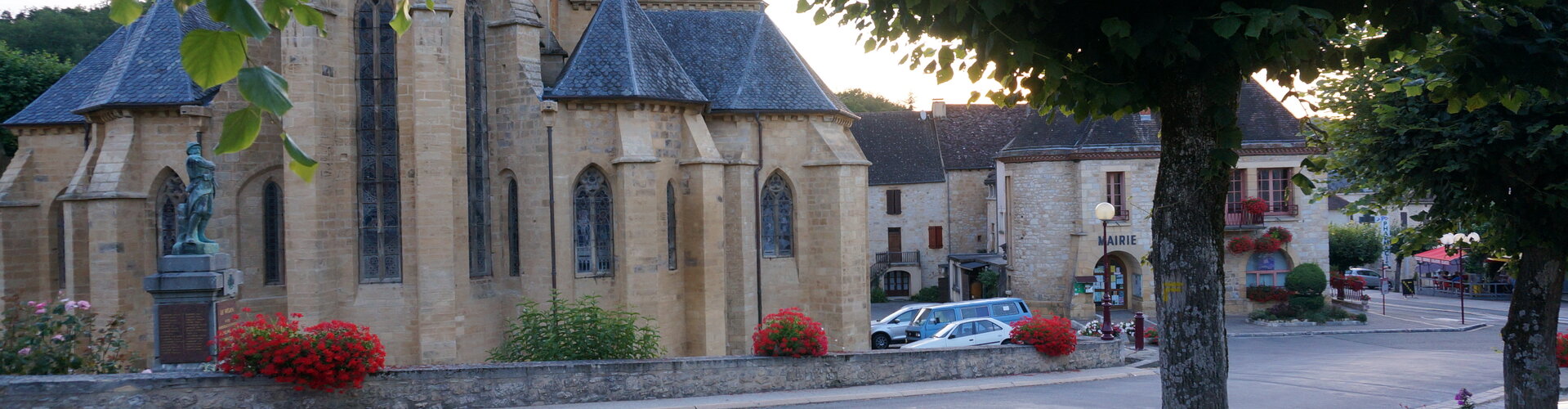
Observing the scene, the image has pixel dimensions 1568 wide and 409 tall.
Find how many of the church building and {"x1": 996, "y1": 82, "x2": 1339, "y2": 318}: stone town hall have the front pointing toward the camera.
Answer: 1

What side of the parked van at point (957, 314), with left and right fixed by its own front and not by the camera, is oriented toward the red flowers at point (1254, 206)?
back

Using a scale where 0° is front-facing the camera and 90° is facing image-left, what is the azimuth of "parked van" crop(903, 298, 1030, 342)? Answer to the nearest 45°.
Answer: approximately 45°

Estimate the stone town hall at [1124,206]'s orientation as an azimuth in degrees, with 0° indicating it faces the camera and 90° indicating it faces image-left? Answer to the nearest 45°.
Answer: approximately 0°

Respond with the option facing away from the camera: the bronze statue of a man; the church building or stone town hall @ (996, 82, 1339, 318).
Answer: the church building

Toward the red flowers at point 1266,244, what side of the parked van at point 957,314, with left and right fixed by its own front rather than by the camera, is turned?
back

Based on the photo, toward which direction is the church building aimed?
away from the camera

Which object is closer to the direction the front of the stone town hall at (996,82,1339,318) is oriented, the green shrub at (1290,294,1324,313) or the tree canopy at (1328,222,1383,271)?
the green shrub
